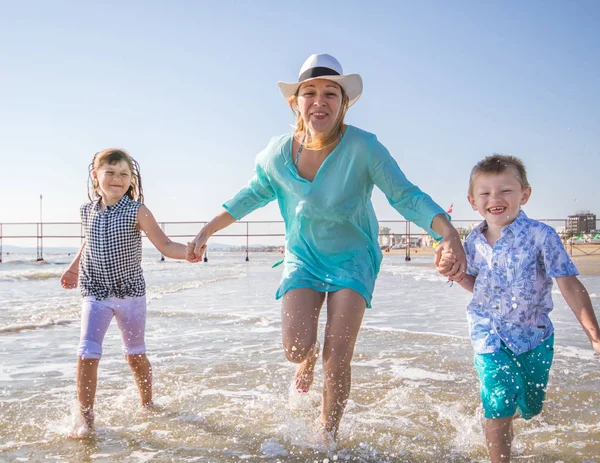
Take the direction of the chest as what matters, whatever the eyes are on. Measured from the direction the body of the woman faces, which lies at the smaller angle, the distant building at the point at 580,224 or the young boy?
the young boy

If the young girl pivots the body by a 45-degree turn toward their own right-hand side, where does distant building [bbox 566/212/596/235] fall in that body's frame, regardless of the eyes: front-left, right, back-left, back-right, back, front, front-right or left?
back

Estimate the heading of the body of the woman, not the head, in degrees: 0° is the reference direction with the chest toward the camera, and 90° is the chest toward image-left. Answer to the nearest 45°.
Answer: approximately 0°

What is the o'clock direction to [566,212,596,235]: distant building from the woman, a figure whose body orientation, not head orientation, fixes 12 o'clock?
The distant building is roughly at 7 o'clock from the woman.

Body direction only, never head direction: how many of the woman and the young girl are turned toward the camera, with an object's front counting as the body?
2

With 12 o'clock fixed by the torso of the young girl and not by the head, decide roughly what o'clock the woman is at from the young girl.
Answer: The woman is roughly at 10 o'clock from the young girl.

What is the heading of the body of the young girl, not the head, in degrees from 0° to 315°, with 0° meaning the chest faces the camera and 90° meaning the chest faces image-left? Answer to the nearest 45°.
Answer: approximately 0°
